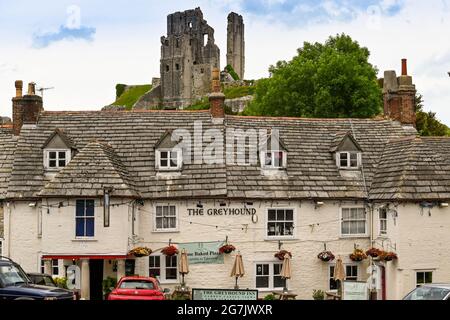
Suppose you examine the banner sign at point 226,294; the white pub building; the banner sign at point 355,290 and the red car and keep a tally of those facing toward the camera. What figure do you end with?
3

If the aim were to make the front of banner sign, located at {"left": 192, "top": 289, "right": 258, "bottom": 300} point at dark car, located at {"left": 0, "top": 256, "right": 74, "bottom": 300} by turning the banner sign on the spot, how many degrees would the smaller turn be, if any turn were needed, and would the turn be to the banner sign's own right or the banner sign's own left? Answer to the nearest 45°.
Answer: approximately 90° to the banner sign's own right

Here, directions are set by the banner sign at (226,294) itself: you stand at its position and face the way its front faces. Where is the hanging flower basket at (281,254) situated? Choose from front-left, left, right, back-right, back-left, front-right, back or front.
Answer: back

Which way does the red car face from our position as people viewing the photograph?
facing away from the viewer

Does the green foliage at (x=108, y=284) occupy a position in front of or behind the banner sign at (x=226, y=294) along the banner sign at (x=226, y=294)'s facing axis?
behind

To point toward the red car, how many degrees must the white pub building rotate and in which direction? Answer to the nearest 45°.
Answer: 0° — it already faces it

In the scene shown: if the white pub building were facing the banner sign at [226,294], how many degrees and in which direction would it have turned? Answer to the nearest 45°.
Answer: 0° — it already faces it

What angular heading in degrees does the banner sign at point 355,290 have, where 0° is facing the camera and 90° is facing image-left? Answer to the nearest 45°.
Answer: approximately 0°

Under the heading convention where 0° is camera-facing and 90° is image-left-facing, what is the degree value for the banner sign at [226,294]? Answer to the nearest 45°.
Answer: approximately 0°

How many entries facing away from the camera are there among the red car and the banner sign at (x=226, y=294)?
1

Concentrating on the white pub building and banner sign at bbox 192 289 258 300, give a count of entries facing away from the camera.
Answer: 0
